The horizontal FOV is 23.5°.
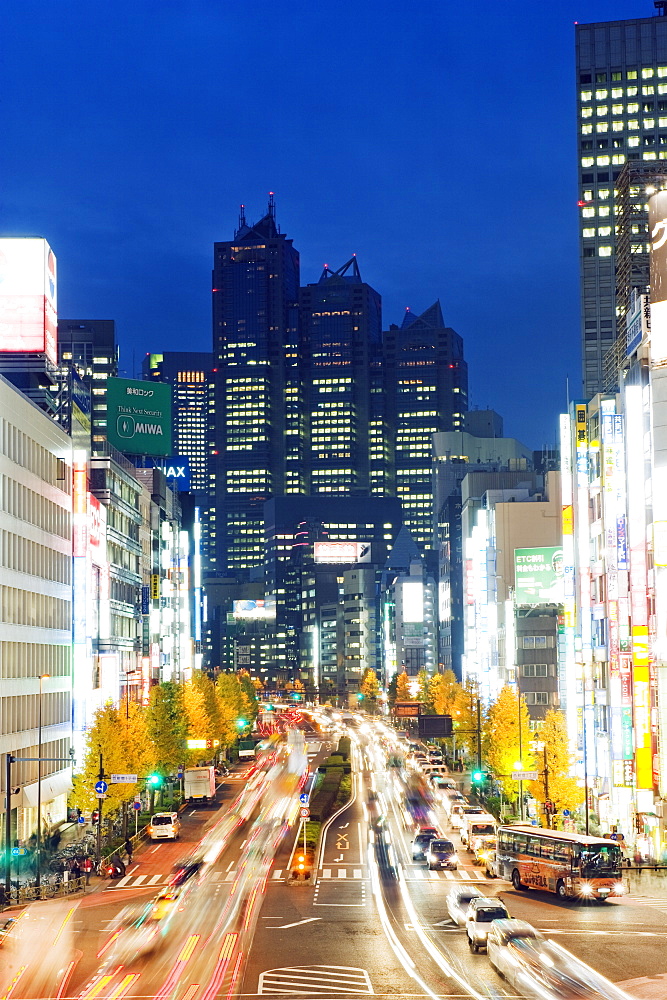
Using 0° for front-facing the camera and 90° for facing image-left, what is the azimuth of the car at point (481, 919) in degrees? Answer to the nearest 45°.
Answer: approximately 315°
